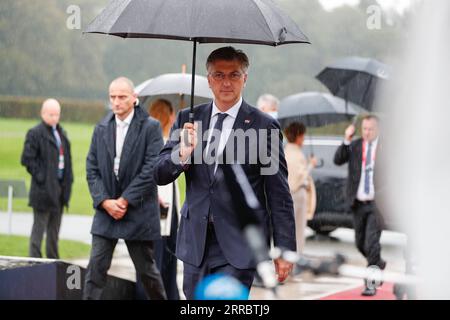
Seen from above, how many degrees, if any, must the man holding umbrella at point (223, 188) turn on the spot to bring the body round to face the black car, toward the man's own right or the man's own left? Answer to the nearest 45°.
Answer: approximately 180°

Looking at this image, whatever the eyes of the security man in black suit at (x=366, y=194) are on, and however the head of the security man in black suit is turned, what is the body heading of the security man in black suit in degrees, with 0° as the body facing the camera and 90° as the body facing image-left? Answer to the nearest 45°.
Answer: approximately 0°

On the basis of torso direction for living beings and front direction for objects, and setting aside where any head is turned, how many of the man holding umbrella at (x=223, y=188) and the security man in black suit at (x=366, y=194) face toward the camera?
2

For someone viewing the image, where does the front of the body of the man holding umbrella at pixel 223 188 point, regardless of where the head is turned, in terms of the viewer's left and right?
facing the viewer

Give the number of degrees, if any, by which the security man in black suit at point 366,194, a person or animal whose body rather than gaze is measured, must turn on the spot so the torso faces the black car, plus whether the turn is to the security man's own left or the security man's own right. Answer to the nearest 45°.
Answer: approximately 180°

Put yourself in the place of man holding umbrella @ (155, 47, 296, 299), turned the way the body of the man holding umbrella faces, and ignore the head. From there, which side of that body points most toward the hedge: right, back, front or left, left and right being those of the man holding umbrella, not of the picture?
back

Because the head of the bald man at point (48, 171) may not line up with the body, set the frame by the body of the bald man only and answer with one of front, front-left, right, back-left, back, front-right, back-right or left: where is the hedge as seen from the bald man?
back-left

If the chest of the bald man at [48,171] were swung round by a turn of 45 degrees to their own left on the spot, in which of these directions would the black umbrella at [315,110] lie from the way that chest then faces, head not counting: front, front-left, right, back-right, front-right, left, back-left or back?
front

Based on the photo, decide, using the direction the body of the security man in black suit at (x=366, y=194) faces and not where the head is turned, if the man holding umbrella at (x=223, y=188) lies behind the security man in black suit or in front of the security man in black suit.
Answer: in front
